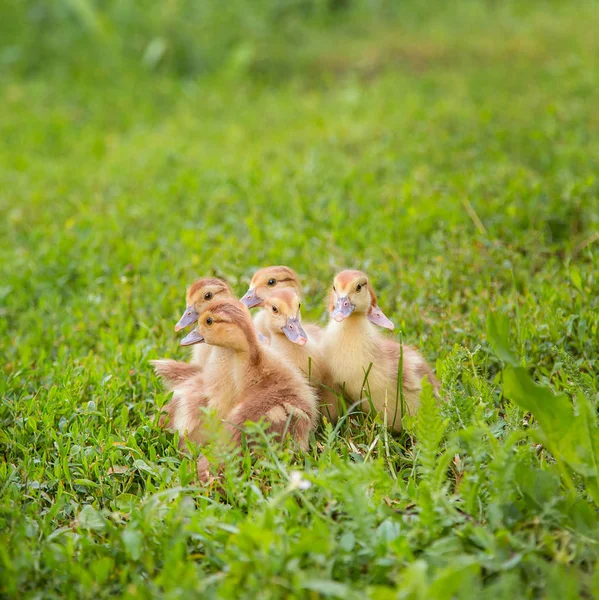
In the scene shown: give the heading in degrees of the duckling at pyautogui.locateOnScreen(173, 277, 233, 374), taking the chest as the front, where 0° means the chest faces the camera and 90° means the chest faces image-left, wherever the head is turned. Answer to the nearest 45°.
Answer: approximately 90°

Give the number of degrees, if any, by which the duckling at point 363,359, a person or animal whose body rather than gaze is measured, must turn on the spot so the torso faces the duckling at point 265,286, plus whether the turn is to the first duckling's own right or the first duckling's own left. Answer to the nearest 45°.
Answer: approximately 90° to the first duckling's own right
